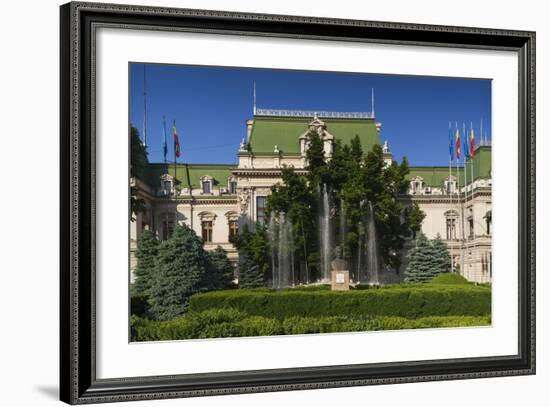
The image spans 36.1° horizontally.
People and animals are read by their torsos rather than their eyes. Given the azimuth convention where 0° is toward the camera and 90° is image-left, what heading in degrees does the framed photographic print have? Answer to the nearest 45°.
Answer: approximately 315°
